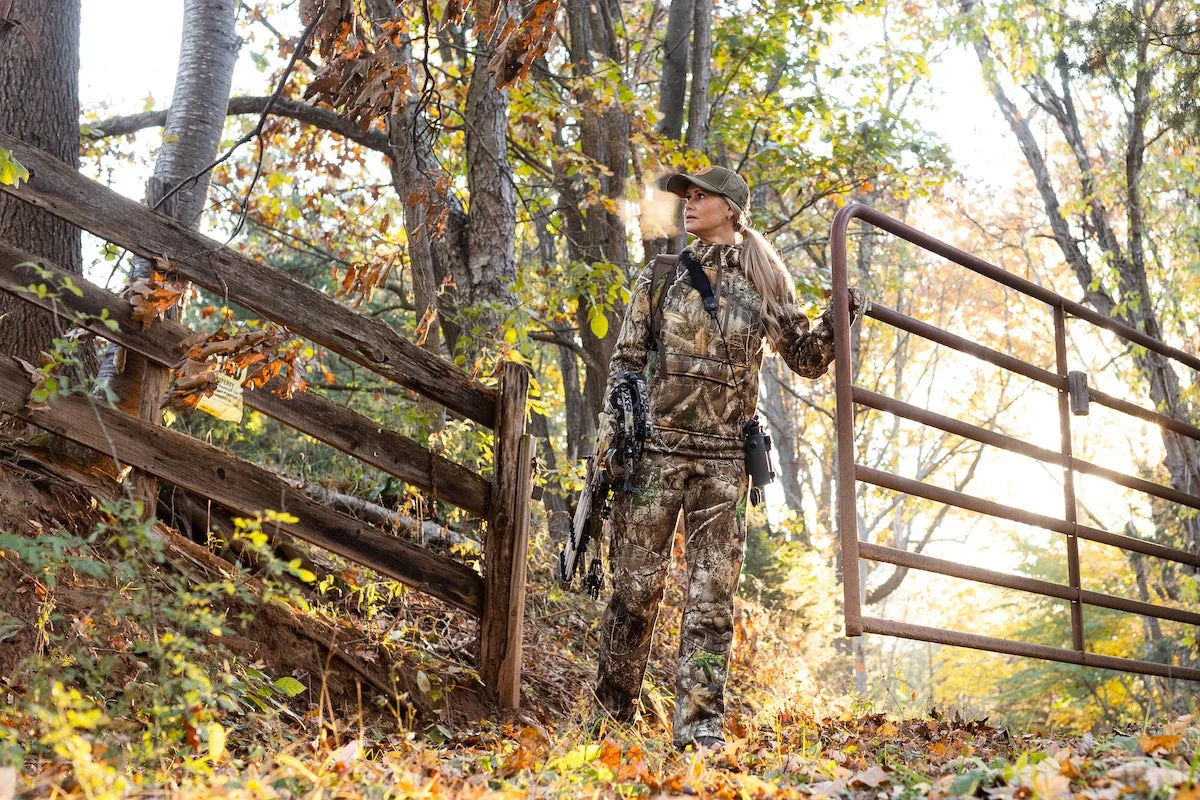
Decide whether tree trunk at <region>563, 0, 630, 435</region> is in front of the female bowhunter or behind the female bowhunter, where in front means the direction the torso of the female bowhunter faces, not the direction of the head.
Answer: behind

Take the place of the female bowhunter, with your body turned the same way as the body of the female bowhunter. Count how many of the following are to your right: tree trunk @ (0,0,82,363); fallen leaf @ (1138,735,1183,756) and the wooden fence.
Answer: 2

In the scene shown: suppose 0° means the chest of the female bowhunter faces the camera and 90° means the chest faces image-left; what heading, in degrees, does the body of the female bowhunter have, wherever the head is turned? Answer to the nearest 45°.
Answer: approximately 0°

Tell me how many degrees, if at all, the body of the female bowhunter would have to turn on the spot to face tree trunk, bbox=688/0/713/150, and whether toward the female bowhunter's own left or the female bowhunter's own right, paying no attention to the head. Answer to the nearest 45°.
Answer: approximately 180°

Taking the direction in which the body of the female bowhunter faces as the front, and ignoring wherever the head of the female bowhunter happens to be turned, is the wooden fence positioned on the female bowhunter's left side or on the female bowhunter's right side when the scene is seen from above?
on the female bowhunter's right side

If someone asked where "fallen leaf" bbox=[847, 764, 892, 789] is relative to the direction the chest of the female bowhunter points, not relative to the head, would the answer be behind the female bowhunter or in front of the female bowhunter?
in front

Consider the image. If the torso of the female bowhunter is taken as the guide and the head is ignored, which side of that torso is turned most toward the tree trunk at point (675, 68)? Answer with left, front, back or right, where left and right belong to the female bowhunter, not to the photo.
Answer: back

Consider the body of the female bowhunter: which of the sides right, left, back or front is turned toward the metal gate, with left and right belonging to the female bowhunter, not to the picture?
left

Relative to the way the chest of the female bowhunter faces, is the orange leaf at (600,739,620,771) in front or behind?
in front
